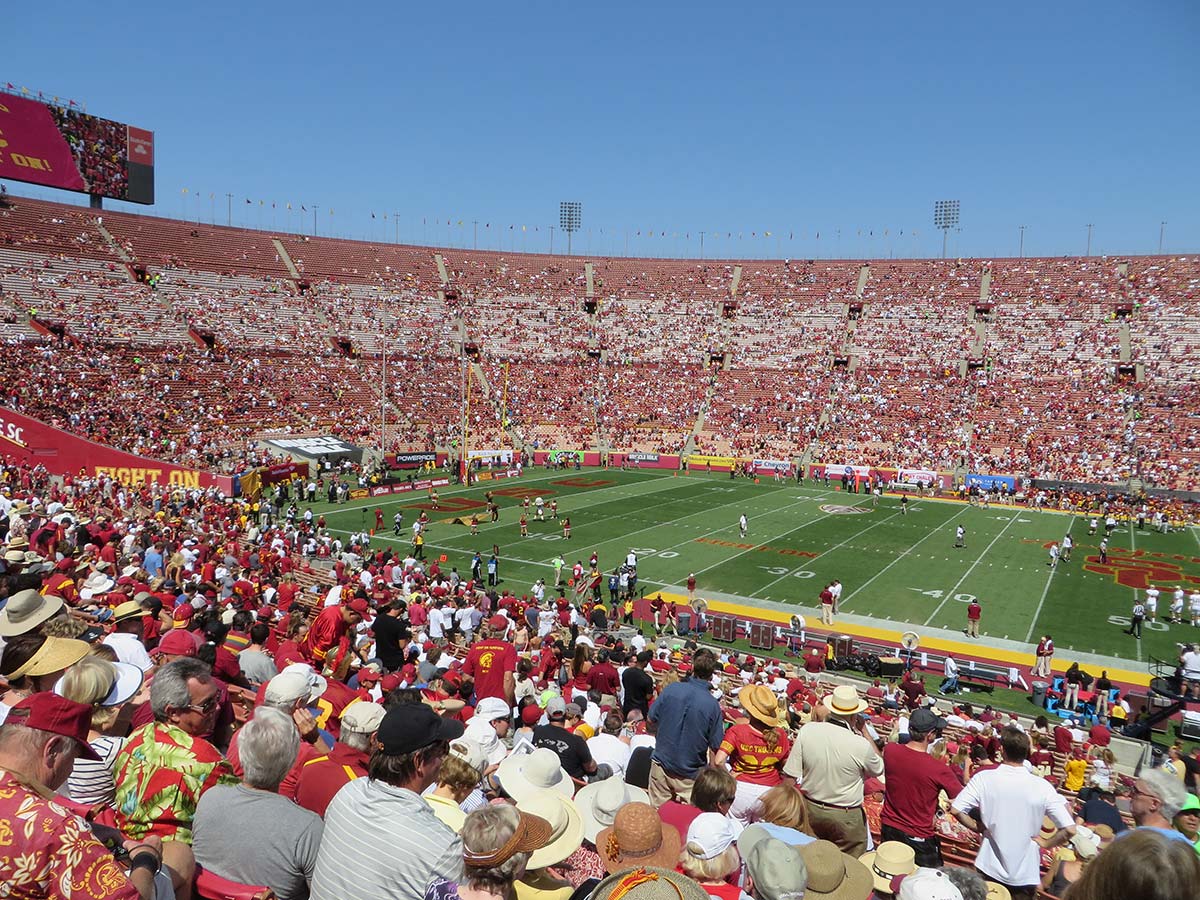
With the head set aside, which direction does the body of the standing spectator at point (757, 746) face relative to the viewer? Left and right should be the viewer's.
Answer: facing away from the viewer

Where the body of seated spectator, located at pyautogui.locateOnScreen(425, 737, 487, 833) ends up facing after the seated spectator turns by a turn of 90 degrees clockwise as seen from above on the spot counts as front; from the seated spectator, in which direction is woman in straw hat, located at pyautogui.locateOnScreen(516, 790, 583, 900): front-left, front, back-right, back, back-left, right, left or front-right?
front

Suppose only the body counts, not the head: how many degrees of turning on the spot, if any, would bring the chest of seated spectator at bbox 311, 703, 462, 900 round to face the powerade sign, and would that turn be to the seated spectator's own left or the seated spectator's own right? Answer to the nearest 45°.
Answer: approximately 45° to the seated spectator's own left

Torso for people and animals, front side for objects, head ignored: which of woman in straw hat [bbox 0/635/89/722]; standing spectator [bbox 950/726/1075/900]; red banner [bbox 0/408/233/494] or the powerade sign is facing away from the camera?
the standing spectator

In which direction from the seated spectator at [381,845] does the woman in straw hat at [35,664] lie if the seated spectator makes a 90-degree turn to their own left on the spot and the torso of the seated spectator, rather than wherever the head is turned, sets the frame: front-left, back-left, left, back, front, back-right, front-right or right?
front

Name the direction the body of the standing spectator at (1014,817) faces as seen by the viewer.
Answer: away from the camera

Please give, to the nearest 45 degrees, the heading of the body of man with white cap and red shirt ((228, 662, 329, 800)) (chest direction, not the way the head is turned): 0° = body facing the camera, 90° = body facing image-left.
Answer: approximately 225°

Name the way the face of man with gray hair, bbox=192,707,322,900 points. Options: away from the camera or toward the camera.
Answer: away from the camera

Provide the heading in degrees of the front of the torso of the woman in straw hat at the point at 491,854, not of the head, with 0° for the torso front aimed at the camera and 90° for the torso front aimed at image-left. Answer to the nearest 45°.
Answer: approximately 225°

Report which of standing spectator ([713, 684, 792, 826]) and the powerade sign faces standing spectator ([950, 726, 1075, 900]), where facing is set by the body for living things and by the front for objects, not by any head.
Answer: the powerade sign

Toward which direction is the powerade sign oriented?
toward the camera

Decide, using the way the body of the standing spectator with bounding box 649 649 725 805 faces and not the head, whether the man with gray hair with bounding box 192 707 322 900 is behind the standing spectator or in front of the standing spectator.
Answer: behind

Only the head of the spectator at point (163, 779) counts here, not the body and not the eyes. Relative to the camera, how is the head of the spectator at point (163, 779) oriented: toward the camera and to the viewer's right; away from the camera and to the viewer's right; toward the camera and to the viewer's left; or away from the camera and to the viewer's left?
toward the camera and to the viewer's right

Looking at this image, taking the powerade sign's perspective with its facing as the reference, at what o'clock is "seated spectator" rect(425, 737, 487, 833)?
The seated spectator is roughly at 12 o'clock from the powerade sign.

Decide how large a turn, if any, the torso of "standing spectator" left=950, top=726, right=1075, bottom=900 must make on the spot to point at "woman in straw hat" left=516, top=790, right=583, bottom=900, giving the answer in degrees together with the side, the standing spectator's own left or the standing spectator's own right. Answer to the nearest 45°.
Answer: approximately 135° to the standing spectator's own left

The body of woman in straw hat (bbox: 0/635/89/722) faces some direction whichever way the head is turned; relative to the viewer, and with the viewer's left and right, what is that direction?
facing to the right of the viewer
